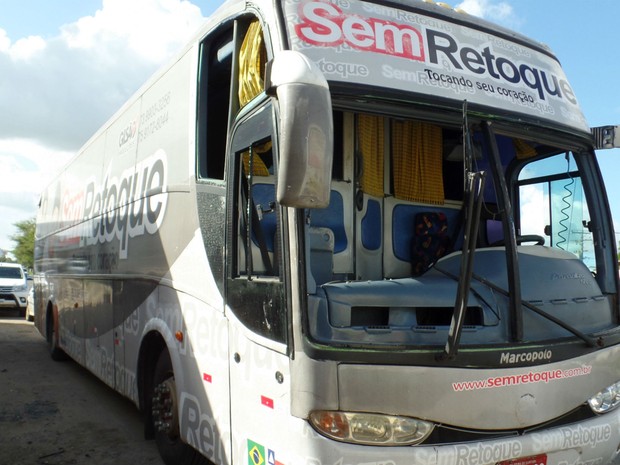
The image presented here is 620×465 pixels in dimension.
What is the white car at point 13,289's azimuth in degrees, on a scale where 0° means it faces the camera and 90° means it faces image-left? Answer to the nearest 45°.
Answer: approximately 0°

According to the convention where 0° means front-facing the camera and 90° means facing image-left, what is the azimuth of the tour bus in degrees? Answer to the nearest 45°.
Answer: approximately 315°
